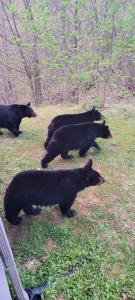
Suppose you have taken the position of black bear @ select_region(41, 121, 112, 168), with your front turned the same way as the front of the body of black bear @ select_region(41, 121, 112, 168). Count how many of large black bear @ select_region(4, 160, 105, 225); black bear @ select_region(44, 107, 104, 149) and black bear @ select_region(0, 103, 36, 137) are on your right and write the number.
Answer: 1

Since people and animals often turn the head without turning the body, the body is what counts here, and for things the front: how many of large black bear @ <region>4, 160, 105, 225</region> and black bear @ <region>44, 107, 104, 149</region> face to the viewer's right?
2

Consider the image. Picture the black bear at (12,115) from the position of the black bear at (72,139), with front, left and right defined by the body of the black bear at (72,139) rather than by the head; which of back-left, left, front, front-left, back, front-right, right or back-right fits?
back-left

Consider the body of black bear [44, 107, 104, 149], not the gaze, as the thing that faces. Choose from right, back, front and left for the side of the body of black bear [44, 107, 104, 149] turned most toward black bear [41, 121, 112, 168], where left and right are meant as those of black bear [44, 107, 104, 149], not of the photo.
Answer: right

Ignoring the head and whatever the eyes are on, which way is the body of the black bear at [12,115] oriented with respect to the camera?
to the viewer's right

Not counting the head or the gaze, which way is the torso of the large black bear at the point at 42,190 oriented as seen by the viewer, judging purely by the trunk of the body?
to the viewer's right

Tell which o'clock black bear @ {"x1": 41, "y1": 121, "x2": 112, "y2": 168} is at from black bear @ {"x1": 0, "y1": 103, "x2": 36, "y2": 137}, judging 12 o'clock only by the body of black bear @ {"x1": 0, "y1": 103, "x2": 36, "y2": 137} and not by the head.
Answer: black bear @ {"x1": 41, "y1": 121, "x2": 112, "y2": 168} is roughly at 2 o'clock from black bear @ {"x1": 0, "y1": 103, "x2": 36, "y2": 137}.

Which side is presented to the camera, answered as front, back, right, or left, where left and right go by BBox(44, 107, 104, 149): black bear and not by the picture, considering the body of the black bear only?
right

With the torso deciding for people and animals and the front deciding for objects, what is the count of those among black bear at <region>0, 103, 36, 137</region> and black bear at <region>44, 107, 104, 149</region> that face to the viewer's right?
2

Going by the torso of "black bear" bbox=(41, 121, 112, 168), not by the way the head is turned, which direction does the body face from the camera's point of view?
to the viewer's right

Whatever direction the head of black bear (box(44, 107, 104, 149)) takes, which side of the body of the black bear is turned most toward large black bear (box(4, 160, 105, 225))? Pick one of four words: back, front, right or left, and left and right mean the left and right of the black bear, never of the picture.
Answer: right
